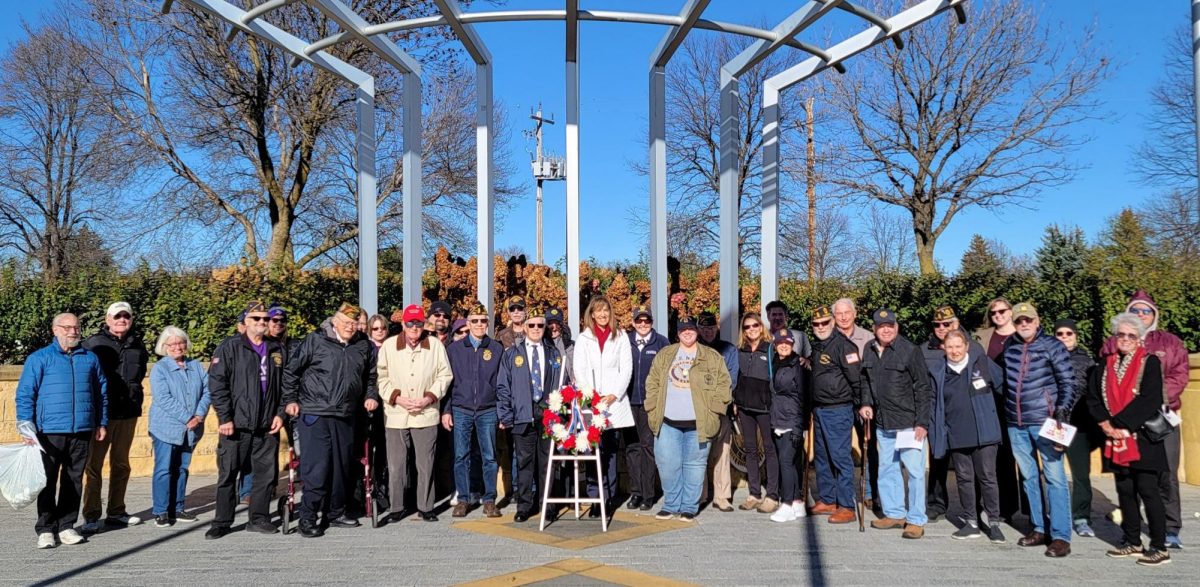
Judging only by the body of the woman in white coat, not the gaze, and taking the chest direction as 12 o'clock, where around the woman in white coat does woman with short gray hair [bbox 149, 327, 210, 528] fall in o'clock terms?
The woman with short gray hair is roughly at 3 o'clock from the woman in white coat.

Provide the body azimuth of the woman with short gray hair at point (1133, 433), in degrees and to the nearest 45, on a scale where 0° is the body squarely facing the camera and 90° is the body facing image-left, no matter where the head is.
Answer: approximately 45°

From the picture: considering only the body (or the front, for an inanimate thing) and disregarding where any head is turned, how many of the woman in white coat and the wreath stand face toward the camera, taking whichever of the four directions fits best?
2

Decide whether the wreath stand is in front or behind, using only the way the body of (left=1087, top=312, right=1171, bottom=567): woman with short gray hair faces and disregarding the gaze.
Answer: in front

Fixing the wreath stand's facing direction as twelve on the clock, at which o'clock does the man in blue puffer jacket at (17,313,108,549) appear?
The man in blue puffer jacket is roughly at 3 o'clock from the wreath stand.

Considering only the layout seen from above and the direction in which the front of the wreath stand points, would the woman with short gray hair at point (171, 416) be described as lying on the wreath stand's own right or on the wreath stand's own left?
on the wreath stand's own right

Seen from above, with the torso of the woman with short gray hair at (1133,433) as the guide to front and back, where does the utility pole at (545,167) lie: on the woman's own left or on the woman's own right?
on the woman's own right

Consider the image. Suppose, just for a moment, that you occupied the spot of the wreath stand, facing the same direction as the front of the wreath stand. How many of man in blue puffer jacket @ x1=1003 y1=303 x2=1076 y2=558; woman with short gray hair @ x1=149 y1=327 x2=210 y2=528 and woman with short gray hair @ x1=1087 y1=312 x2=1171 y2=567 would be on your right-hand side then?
1

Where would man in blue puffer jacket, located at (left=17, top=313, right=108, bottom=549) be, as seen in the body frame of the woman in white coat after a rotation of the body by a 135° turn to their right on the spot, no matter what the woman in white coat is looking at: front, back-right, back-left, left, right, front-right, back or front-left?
front-left

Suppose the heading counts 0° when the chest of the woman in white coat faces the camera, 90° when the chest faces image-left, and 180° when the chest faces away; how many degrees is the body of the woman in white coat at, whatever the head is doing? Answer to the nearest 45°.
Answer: approximately 0°

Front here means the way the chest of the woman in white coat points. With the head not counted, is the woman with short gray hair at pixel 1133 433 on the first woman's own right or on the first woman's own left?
on the first woman's own left
